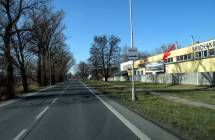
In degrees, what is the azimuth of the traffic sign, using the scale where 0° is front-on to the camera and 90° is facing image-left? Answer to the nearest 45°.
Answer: approximately 0°

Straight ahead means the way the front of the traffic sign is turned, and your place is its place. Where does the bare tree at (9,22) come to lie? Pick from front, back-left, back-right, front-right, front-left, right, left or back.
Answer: back-right
